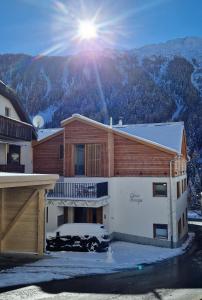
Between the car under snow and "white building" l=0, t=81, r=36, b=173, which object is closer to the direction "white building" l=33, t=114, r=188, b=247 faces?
the car under snow

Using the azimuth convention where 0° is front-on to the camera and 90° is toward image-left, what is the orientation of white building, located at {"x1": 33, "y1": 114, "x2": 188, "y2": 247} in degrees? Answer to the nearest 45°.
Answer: approximately 0°

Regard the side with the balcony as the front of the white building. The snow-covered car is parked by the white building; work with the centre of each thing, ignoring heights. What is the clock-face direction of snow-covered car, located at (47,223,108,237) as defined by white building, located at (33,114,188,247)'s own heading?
The snow-covered car is roughly at 1 o'clock from the white building.

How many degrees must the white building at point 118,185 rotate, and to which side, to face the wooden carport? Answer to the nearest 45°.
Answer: approximately 45° to its right

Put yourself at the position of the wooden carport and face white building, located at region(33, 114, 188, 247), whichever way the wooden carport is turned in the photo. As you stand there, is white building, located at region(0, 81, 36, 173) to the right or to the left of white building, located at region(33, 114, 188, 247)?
left

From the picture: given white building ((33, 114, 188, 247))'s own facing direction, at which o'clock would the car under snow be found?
The car under snow is roughly at 1 o'clock from the white building.

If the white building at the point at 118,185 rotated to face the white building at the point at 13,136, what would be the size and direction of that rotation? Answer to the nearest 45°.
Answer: approximately 90° to its right
